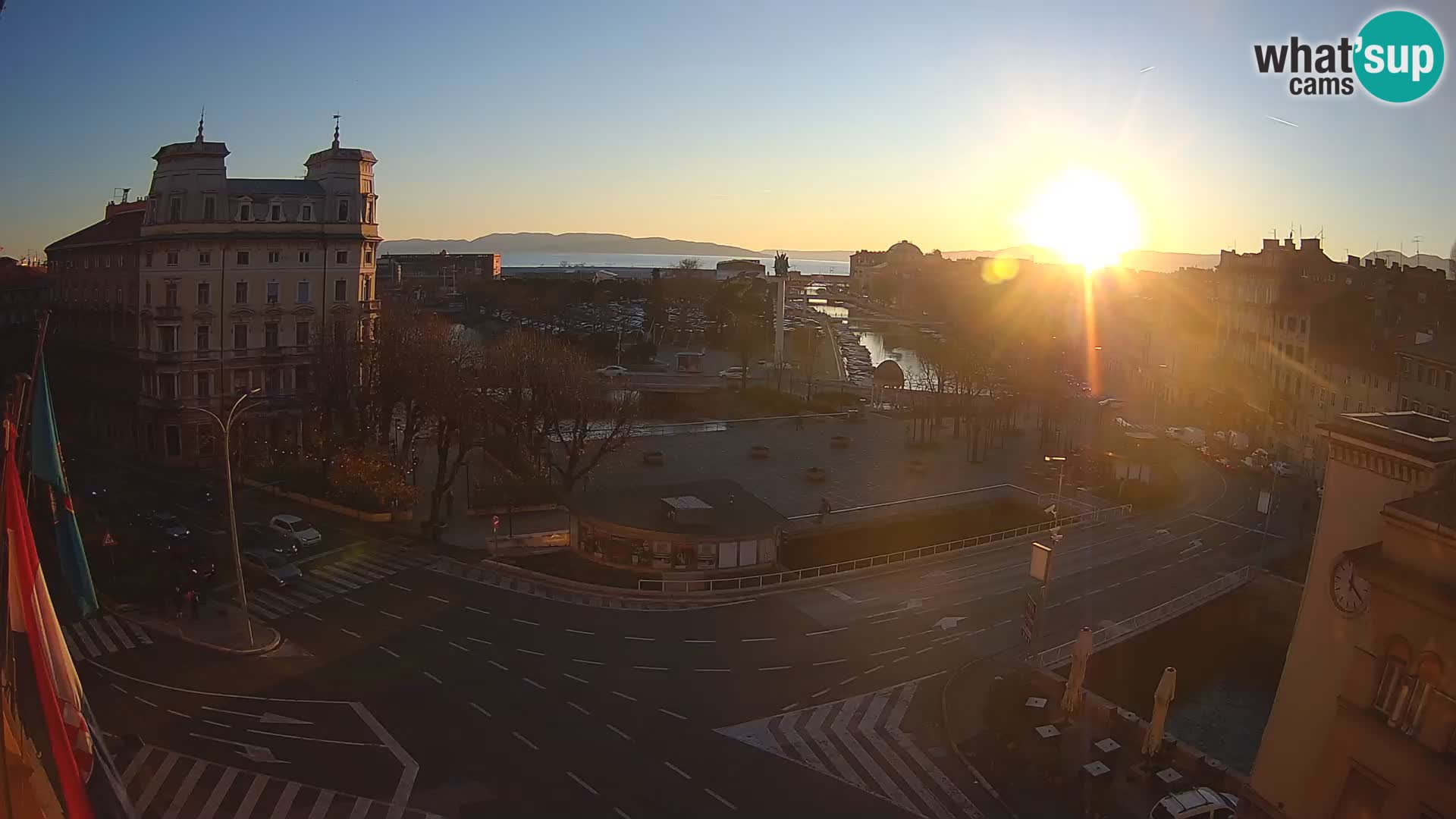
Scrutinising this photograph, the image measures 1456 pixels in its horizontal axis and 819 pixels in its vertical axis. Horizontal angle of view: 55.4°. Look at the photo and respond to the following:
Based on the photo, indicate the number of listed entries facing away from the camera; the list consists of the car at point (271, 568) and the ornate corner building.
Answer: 0

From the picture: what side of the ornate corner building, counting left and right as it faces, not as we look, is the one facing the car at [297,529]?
front

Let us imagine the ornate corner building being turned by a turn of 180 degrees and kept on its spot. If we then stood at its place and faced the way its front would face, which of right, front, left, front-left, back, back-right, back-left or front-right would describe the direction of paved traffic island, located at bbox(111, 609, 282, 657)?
back

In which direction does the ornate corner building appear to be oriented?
toward the camera

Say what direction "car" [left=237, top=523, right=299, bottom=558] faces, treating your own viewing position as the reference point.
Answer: facing the viewer and to the right of the viewer

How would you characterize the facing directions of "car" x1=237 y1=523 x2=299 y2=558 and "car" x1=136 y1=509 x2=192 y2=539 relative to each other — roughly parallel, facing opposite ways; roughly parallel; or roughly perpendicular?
roughly parallel

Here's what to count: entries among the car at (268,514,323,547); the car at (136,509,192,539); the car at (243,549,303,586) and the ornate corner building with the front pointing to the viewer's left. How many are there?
0

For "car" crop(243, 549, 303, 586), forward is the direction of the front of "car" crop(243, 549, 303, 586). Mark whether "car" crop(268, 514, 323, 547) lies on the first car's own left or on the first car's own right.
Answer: on the first car's own left

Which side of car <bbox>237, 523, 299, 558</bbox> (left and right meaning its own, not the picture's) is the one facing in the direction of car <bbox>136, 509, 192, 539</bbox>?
back

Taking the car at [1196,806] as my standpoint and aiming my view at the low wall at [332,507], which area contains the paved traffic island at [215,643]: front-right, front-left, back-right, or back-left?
front-left

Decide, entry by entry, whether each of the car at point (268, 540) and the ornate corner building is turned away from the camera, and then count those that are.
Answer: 0

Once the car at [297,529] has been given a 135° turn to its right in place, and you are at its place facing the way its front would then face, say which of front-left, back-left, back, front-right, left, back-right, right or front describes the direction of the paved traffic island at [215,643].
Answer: left

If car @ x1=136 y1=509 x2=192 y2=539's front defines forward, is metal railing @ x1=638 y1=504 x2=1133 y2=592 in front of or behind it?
in front

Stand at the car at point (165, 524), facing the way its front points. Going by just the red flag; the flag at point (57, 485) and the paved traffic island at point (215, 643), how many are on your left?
0

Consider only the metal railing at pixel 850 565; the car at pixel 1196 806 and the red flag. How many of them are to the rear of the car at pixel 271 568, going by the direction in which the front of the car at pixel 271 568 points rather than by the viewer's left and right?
0

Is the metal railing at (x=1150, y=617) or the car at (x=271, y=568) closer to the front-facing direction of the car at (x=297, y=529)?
the metal railing

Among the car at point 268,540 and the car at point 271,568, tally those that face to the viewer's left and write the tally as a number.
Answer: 0

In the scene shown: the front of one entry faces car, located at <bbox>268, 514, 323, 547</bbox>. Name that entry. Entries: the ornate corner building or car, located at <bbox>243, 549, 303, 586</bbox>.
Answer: the ornate corner building

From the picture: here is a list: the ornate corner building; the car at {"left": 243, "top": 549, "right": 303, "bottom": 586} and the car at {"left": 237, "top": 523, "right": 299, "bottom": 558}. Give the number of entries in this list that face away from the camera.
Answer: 0

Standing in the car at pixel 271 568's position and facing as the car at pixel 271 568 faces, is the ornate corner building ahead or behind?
behind
